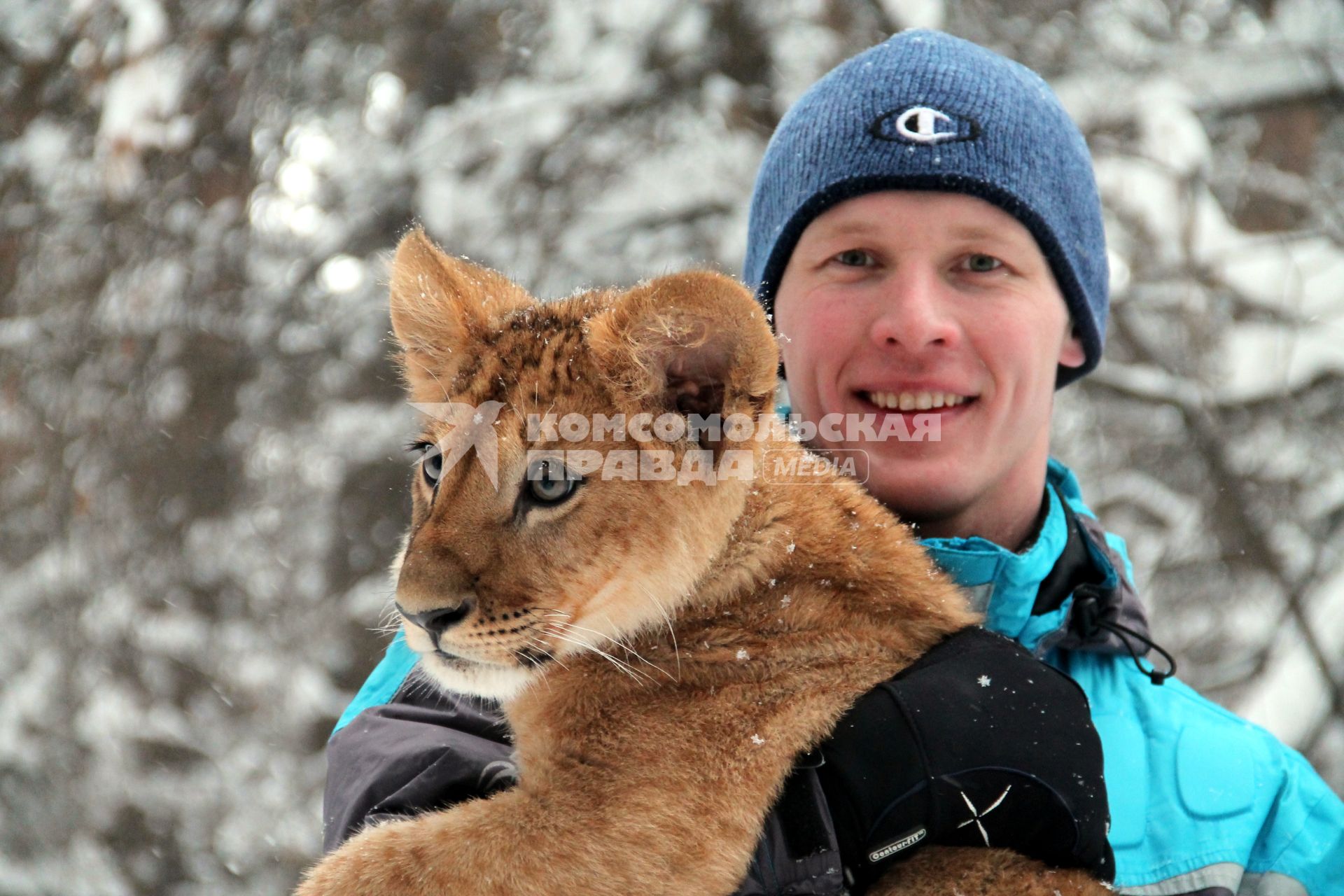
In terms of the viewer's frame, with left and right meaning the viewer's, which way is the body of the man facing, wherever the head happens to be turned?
facing the viewer
